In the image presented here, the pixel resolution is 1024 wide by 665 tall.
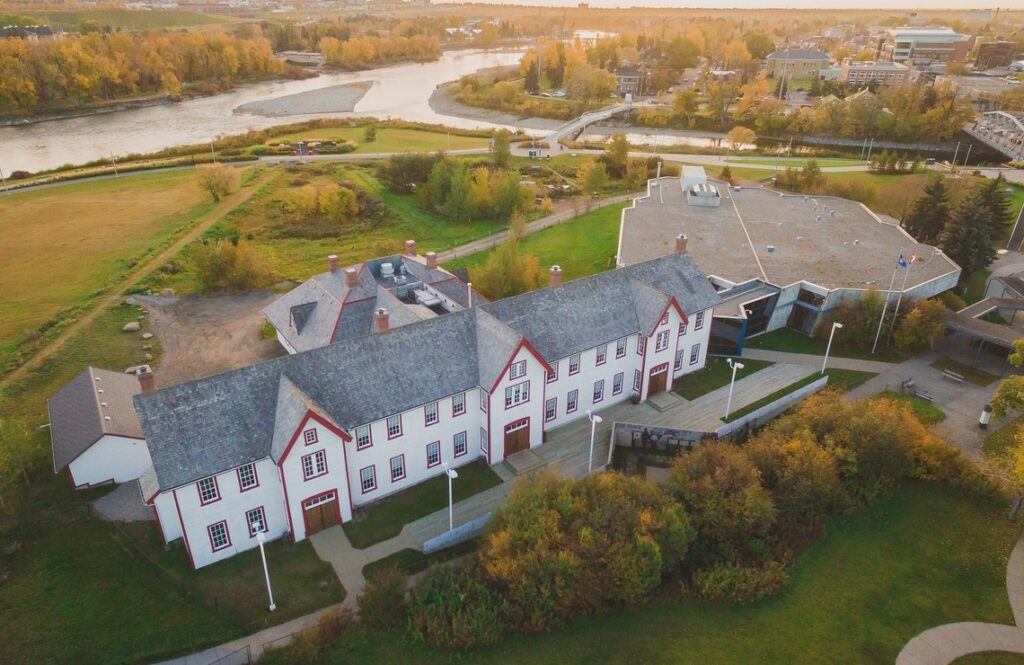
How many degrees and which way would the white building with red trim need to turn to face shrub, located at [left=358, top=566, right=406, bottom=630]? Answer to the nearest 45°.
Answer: approximately 45° to its right

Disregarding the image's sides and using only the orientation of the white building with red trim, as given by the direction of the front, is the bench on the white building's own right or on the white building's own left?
on the white building's own left

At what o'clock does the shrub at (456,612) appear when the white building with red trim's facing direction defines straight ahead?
The shrub is roughly at 1 o'clock from the white building with red trim.

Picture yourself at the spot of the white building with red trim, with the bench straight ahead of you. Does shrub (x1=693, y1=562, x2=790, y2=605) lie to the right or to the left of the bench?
right

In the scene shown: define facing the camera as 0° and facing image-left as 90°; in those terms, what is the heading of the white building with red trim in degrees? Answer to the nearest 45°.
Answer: approximately 315°

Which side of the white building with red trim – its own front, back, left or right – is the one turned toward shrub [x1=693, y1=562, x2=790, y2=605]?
front

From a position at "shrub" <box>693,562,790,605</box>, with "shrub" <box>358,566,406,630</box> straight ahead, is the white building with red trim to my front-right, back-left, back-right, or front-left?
front-right

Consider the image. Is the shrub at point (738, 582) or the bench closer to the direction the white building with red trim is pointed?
the shrub

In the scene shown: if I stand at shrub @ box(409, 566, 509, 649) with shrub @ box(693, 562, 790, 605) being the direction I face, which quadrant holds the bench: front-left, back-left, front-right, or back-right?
front-left
